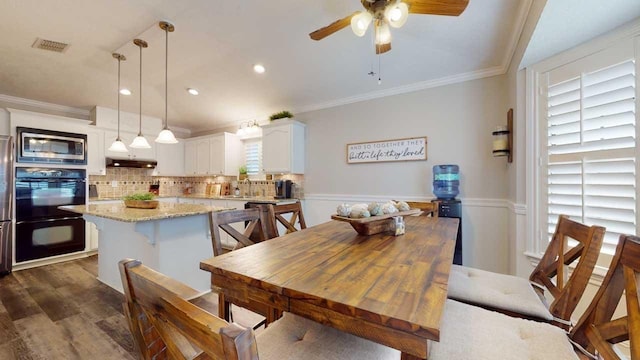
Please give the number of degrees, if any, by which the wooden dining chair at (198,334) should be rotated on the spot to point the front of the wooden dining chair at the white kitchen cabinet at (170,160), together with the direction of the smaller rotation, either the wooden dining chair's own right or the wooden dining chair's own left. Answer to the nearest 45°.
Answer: approximately 45° to the wooden dining chair's own left

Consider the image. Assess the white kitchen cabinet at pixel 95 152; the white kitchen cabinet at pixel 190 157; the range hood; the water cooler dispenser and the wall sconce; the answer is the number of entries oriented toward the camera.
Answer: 4

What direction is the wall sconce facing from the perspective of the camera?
to the viewer's left

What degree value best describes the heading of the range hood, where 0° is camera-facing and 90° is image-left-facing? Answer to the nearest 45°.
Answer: approximately 0°

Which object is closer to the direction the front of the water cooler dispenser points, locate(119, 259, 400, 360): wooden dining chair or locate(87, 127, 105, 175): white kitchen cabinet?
the wooden dining chair
